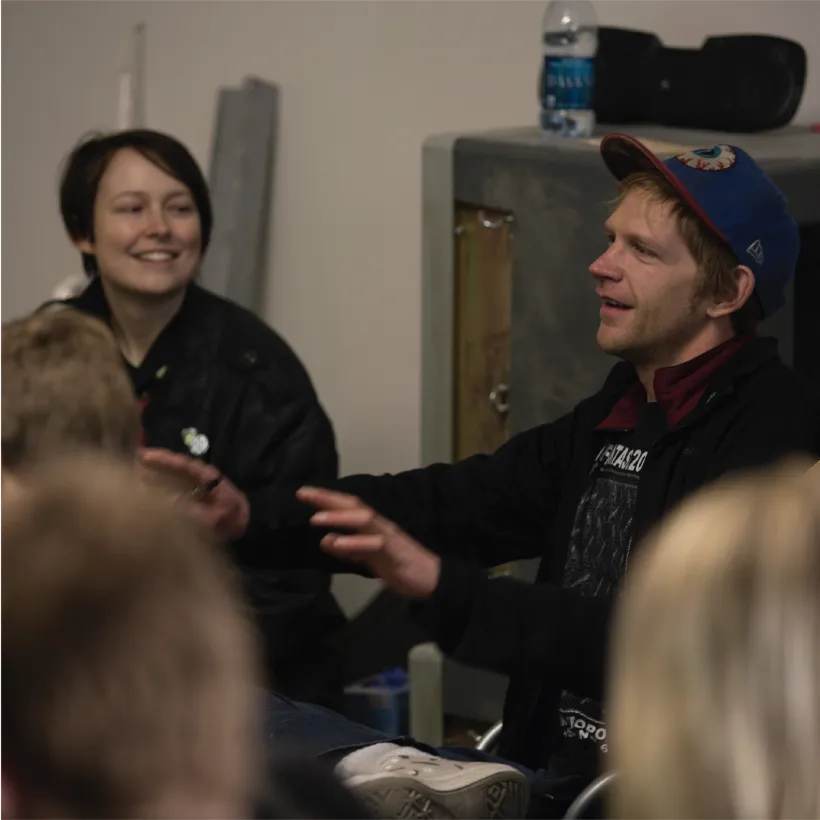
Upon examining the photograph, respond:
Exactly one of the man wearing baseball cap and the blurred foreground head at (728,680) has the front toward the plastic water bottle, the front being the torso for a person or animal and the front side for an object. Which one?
the blurred foreground head

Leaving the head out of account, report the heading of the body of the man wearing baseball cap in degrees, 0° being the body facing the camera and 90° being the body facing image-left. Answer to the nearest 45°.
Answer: approximately 45°

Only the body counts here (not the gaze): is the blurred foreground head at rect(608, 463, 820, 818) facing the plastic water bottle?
yes

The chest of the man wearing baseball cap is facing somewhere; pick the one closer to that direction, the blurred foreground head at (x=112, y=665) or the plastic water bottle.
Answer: the blurred foreground head

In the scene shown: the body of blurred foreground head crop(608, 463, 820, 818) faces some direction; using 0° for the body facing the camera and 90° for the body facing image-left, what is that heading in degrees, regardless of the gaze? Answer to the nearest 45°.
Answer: approximately 180°

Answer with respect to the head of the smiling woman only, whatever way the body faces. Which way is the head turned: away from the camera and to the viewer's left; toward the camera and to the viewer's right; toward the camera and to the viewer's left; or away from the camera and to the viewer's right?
toward the camera and to the viewer's right

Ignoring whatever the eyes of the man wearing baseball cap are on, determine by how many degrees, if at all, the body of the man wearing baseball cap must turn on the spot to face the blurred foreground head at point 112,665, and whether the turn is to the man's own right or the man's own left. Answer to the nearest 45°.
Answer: approximately 45° to the man's own left

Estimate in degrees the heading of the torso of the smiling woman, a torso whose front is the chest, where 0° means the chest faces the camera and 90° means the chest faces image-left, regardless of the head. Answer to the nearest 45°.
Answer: approximately 45°

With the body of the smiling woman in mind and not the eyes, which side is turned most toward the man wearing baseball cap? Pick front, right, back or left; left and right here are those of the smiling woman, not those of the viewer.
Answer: left

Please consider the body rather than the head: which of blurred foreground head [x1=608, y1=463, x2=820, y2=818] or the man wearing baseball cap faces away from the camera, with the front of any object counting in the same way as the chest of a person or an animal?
the blurred foreground head
